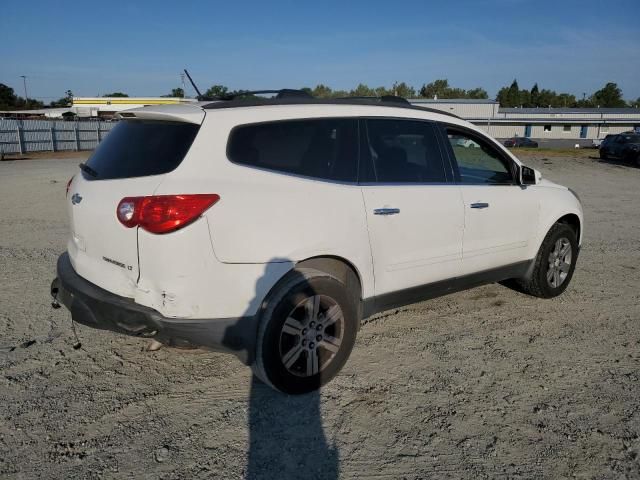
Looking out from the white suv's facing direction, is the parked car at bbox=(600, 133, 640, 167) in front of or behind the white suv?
in front

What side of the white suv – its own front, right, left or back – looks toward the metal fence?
left

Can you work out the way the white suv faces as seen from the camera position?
facing away from the viewer and to the right of the viewer

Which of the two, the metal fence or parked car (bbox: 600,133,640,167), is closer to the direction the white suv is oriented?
the parked car
